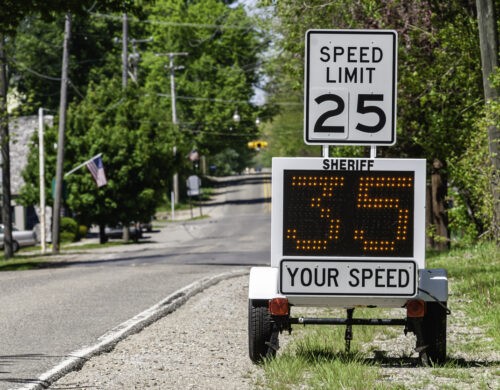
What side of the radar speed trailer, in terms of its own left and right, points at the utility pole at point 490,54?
back

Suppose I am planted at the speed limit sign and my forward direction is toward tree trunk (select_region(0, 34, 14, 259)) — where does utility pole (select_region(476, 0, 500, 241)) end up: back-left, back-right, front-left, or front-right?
front-right

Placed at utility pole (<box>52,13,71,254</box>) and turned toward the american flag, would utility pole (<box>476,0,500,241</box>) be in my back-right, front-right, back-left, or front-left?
back-right

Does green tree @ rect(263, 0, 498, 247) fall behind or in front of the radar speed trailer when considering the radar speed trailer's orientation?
behind

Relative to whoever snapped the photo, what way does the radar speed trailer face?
facing the viewer

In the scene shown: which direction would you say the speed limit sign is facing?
toward the camera

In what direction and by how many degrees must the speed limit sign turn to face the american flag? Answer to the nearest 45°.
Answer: approximately 180°

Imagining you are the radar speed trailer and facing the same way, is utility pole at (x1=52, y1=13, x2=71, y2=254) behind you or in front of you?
behind

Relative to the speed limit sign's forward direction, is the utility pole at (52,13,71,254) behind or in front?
behind

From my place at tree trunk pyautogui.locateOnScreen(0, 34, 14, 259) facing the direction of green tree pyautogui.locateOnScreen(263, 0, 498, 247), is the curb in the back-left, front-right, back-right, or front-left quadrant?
front-right

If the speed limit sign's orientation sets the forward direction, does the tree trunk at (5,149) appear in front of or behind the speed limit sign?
behind

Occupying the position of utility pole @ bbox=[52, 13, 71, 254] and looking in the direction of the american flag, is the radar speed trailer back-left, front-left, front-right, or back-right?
back-right
